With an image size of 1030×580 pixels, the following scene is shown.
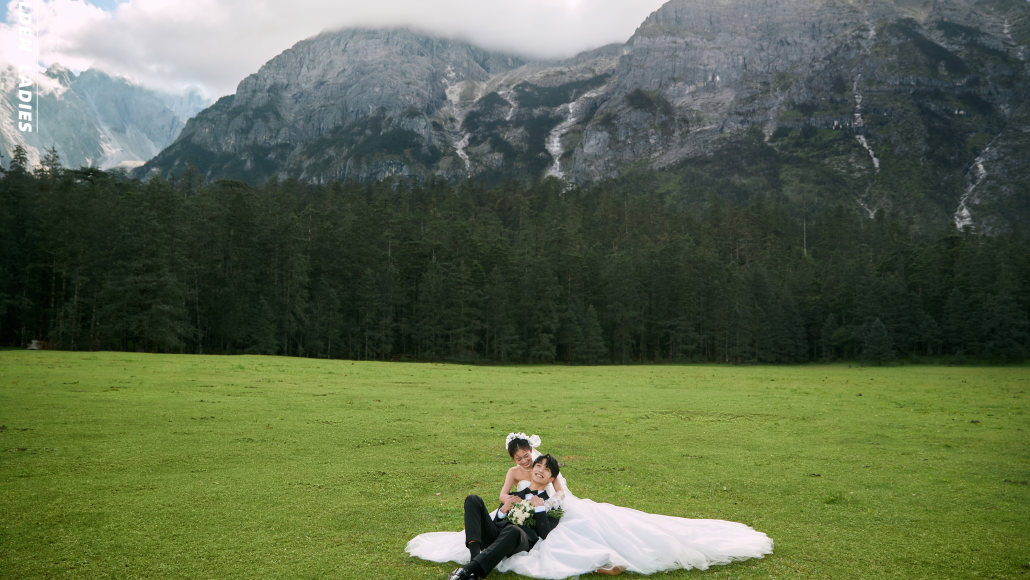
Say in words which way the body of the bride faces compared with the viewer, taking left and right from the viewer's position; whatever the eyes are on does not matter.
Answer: facing the viewer and to the right of the viewer
